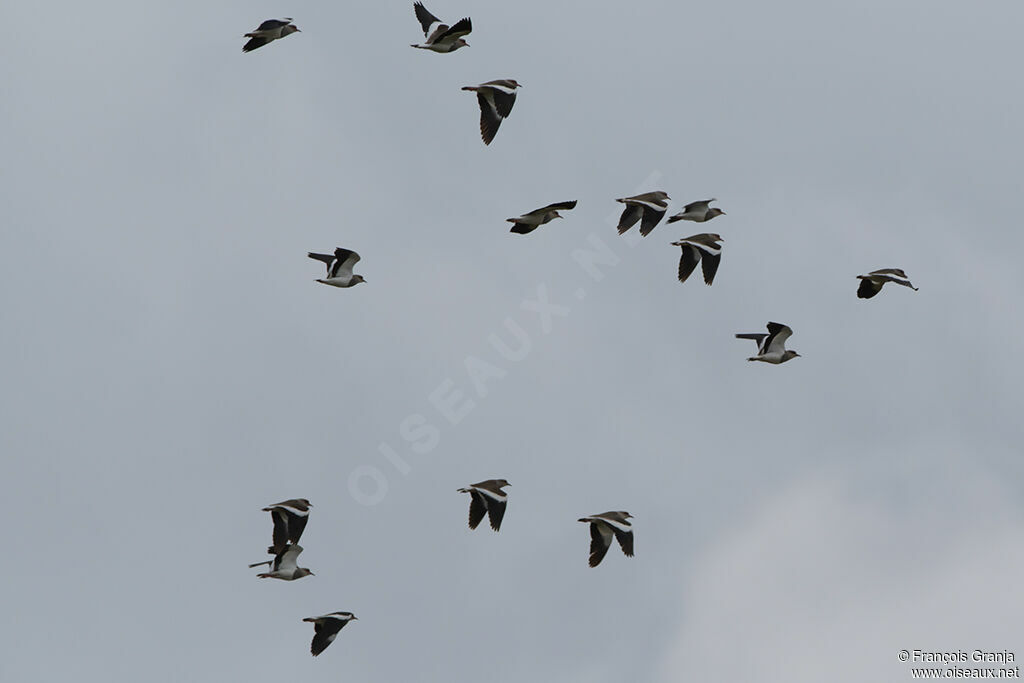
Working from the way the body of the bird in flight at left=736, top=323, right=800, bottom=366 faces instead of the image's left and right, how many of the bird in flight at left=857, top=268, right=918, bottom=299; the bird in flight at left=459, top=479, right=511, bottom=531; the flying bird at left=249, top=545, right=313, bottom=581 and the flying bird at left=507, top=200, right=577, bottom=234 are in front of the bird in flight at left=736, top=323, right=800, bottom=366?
1

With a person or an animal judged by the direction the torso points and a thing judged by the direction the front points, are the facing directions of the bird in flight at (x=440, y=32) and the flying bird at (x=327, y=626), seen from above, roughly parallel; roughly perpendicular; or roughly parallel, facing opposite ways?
roughly parallel

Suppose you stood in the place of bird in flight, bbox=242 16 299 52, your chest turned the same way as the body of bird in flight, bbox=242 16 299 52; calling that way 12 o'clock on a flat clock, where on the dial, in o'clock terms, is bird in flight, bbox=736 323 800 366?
bird in flight, bbox=736 323 800 366 is roughly at 12 o'clock from bird in flight, bbox=242 16 299 52.

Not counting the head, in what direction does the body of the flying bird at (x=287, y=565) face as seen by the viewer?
to the viewer's right

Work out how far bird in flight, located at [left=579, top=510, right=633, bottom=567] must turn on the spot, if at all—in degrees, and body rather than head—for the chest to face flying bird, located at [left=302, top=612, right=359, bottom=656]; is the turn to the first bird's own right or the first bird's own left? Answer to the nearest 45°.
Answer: approximately 180°

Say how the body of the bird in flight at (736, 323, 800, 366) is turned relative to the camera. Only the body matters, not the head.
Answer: to the viewer's right

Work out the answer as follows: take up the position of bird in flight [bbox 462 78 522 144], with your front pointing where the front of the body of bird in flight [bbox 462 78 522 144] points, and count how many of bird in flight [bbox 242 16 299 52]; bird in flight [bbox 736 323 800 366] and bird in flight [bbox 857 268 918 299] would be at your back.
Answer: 1

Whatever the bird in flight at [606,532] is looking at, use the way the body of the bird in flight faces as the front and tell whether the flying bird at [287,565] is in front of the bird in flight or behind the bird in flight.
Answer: behind

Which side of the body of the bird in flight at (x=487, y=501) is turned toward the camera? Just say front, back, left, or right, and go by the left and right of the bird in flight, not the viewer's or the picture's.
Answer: right

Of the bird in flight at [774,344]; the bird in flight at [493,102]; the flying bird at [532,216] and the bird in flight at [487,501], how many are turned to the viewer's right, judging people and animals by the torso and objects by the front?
4

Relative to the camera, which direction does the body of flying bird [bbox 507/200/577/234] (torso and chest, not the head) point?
to the viewer's right
